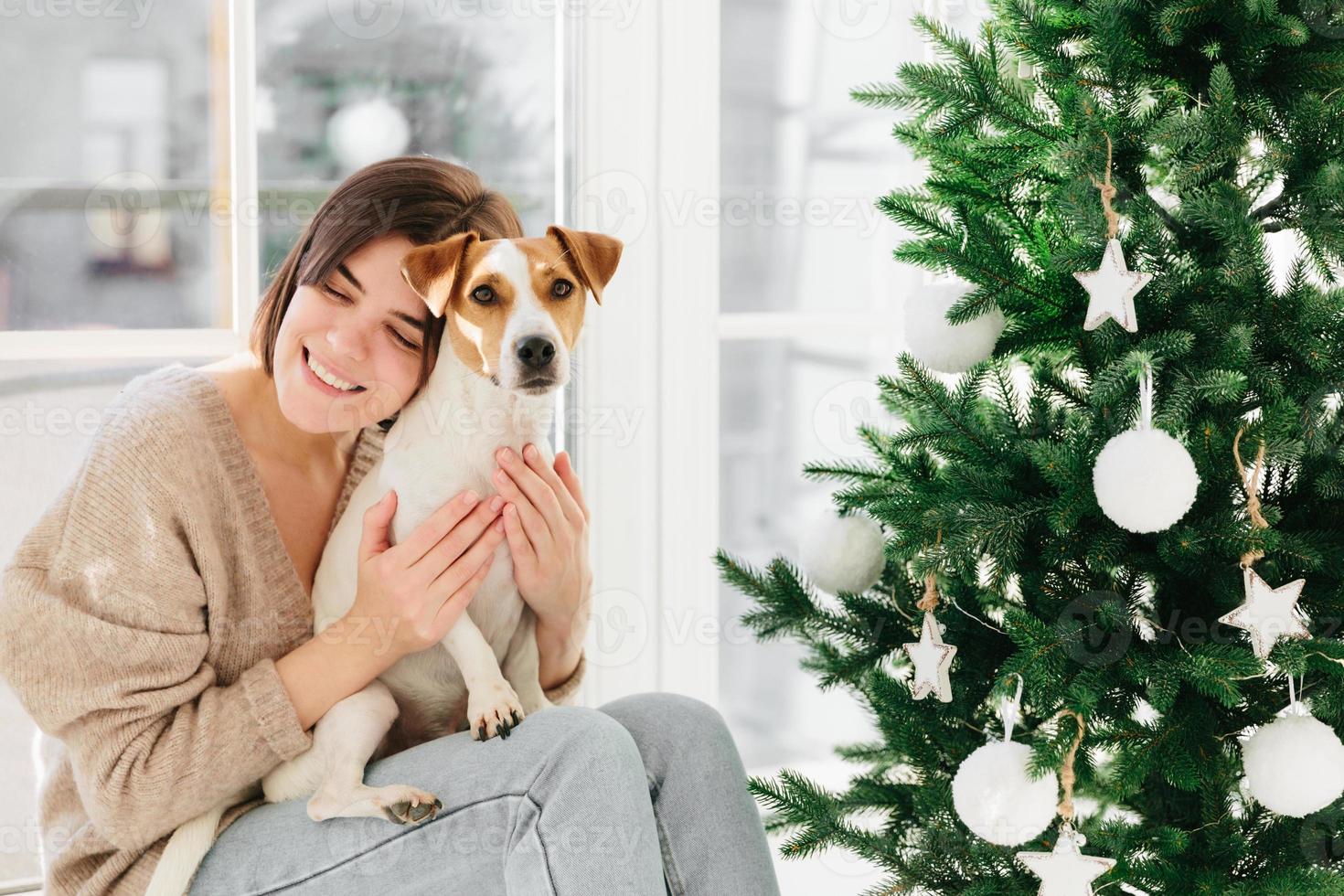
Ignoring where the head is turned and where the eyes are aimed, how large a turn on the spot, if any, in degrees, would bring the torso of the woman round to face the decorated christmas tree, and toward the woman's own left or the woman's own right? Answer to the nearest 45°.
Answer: approximately 45° to the woman's own left

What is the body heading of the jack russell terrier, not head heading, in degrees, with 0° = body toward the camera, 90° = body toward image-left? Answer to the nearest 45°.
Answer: approximately 315°

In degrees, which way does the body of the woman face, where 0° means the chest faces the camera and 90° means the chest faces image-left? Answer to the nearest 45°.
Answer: approximately 315°
